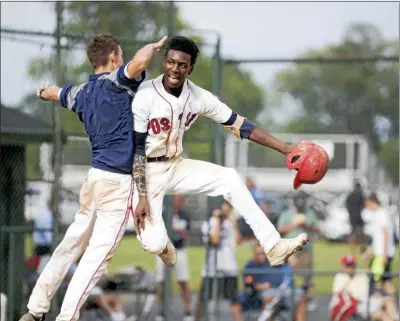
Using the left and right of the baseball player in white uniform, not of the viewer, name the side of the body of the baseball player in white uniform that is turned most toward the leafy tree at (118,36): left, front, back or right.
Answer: back

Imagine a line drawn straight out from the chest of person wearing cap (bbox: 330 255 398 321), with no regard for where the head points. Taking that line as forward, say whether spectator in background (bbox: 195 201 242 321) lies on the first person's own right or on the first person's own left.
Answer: on the first person's own right

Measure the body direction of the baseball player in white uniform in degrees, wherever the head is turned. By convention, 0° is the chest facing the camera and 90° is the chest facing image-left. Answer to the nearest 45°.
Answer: approximately 0°

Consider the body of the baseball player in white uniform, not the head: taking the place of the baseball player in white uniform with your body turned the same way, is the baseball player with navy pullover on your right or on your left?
on your right

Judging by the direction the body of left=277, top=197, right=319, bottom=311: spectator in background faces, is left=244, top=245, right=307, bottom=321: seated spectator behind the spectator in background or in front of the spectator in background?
in front

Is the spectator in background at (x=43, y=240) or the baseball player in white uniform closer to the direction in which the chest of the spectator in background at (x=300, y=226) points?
the baseball player in white uniform

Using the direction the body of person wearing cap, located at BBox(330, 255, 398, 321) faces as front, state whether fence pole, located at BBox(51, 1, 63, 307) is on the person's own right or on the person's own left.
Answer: on the person's own right

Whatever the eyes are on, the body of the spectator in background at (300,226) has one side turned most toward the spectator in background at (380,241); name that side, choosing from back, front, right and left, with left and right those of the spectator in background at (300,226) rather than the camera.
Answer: left

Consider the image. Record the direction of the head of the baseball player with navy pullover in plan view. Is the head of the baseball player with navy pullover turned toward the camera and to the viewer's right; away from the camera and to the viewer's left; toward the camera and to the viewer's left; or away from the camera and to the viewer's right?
away from the camera and to the viewer's right

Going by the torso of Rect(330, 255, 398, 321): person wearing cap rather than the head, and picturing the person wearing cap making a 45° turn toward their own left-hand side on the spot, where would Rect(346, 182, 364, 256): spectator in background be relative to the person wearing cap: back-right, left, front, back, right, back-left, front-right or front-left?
back-left
